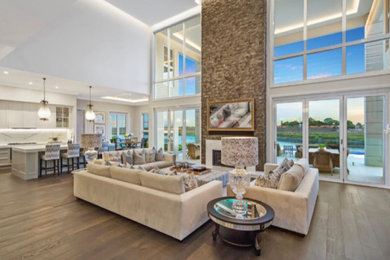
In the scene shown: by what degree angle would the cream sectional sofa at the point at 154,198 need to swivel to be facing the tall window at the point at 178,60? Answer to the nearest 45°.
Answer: approximately 45° to its left

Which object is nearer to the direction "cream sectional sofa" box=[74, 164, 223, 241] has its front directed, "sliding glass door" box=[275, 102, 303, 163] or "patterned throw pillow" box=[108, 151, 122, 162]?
the sliding glass door

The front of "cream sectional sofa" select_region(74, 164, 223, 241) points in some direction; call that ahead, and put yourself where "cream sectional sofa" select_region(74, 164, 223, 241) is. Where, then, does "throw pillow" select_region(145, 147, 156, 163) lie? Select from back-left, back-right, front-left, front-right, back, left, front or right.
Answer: front-left

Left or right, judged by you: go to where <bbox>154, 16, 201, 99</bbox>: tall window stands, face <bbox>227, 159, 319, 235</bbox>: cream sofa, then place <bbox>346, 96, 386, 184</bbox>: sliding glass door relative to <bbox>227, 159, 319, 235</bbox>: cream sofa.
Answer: left

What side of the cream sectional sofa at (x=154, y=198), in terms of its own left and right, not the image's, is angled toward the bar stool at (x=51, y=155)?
left

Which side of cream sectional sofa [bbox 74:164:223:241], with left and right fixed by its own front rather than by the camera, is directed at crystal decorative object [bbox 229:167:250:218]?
right

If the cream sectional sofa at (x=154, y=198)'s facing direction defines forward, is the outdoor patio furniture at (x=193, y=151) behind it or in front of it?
in front

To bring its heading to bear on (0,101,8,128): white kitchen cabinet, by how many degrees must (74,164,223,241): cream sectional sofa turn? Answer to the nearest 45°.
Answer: approximately 90° to its left

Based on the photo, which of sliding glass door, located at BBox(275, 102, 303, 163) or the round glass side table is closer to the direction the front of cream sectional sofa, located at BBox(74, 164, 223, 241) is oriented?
the sliding glass door

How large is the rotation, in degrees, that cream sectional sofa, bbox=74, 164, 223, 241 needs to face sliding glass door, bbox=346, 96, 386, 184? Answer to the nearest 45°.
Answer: approximately 45° to its right

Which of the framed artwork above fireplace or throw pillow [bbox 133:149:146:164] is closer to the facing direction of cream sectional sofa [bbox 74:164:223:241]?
the framed artwork above fireplace

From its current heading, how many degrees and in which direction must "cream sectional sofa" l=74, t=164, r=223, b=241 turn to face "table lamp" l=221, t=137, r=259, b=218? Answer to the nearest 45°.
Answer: approximately 90° to its right

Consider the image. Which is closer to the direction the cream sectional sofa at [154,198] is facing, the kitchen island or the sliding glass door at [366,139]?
the sliding glass door

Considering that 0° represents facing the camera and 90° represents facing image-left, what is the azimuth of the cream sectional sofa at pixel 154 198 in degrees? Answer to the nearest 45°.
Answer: approximately 225°

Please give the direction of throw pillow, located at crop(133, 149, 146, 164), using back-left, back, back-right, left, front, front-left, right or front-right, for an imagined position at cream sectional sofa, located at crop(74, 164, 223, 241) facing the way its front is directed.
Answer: front-left
